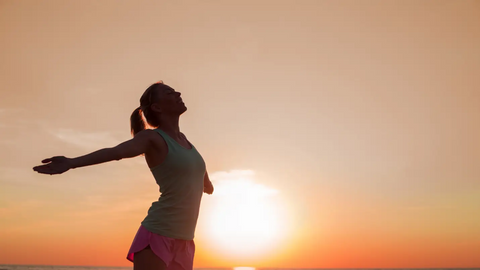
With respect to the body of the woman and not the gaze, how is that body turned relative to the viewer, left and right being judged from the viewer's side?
facing the viewer and to the right of the viewer

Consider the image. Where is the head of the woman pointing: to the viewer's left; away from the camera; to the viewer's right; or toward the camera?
to the viewer's right
